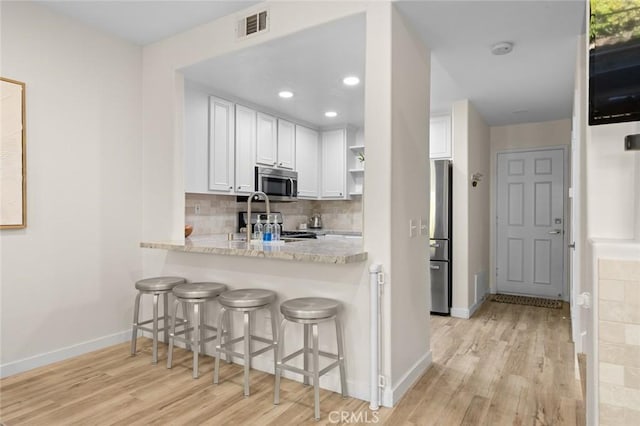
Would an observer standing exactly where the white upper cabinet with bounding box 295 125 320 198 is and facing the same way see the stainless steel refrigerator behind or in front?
in front

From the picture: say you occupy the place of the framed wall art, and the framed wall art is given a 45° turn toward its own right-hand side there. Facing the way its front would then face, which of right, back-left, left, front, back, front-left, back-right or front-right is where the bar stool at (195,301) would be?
front-left

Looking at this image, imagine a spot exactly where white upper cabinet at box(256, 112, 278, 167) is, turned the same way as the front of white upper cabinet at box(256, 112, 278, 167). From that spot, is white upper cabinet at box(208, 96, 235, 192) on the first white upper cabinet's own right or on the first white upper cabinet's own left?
on the first white upper cabinet's own right

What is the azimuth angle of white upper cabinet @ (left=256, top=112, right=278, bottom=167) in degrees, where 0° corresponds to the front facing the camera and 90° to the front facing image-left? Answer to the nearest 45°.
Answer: approximately 315°

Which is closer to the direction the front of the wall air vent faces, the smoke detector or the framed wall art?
the framed wall art

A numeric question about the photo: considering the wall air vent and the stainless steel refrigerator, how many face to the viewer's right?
0

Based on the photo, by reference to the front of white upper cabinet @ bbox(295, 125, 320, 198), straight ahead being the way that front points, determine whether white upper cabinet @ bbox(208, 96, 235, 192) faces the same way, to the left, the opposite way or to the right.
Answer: the same way

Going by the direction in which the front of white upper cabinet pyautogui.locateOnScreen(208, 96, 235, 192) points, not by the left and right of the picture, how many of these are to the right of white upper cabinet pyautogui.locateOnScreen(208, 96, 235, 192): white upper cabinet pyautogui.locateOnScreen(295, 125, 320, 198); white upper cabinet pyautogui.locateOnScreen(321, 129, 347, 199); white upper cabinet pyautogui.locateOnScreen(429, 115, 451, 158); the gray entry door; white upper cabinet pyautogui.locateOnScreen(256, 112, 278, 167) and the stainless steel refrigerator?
0

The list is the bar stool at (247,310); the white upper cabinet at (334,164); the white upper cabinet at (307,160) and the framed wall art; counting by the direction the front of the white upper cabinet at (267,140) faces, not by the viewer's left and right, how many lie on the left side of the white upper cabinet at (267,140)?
2

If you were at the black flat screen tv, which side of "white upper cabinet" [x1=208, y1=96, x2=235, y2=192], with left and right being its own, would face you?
front

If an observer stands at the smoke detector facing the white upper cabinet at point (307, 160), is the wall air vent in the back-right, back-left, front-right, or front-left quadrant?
front-left

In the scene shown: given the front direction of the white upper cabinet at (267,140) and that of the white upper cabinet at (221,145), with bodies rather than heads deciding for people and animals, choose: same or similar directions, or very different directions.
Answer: same or similar directions

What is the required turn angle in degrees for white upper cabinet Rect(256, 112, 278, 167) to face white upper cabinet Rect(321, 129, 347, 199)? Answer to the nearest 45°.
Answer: approximately 90° to its left

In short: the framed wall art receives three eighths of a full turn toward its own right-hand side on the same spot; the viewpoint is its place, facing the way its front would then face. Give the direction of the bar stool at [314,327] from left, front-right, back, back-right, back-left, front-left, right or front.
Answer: back-left

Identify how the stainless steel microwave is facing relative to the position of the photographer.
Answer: facing the viewer and to the right of the viewer
